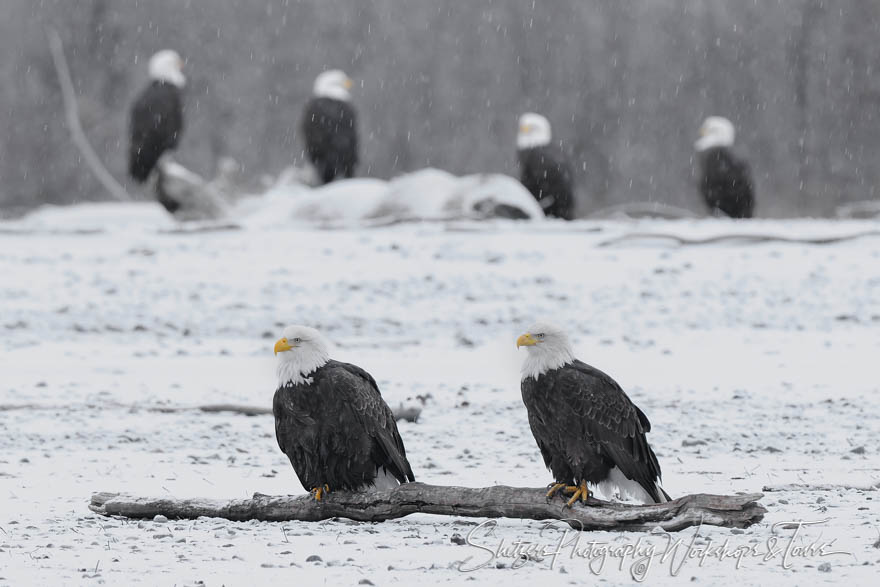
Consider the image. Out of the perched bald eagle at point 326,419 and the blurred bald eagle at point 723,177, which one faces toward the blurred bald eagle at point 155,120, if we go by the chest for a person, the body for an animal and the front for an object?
the blurred bald eagle at point 723,177

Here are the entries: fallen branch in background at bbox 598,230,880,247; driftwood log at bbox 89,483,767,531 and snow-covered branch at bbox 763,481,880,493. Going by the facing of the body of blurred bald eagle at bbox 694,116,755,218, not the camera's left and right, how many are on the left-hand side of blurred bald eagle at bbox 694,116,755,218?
3

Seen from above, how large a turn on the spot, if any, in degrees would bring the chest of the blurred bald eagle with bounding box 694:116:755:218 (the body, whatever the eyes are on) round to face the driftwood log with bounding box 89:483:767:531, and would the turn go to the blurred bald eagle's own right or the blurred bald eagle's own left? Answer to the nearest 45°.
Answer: approximately 90° to the blurred bald eagle's own left

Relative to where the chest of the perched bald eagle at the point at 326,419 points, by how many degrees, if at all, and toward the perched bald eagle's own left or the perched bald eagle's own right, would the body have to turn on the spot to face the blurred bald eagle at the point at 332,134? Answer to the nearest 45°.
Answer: approximately 135° to the perched bald eagle's own right

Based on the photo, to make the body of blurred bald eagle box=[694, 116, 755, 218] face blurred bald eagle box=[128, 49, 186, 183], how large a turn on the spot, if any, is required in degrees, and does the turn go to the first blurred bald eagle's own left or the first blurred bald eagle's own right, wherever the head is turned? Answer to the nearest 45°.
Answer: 0° — it already faces it

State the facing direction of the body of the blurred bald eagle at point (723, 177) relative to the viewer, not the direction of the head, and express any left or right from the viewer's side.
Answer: facing to the left of the viewer

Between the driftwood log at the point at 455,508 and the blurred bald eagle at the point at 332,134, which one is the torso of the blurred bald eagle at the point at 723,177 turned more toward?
the blurred bald eagle

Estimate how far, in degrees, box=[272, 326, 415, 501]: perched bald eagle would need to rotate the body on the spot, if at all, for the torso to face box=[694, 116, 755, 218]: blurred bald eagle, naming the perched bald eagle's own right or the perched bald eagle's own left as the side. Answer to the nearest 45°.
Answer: approximately 135° to the perched bald eagle's own right

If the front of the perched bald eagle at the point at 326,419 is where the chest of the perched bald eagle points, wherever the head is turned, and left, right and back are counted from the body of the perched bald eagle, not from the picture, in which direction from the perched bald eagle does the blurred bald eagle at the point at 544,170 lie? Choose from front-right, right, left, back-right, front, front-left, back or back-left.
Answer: back-right

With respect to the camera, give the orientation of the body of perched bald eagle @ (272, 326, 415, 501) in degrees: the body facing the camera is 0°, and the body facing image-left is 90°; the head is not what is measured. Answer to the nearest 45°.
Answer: approximately 45°
